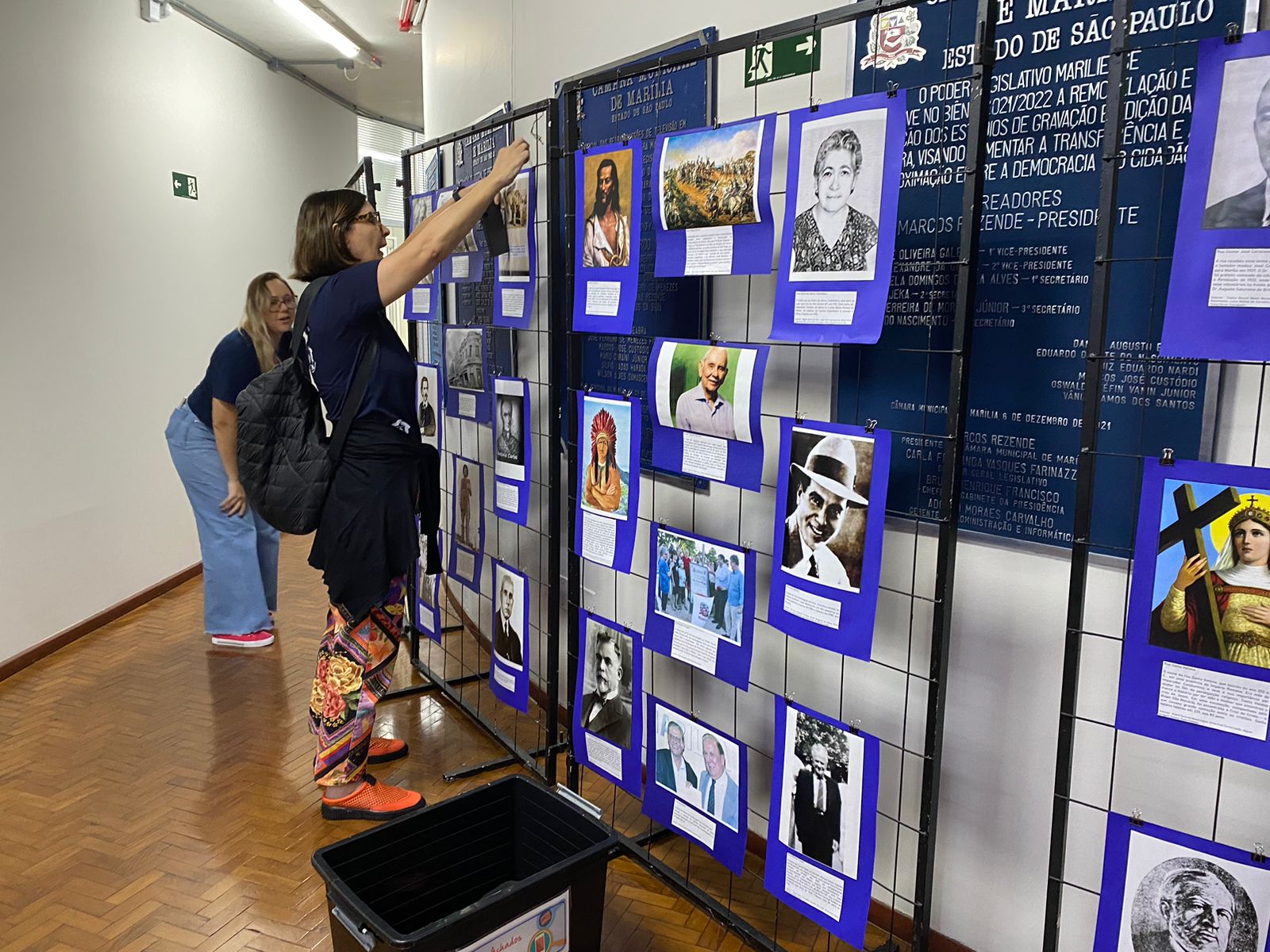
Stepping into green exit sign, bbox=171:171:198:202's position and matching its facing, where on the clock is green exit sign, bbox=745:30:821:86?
green exit sign, bbox=745:30:821:86 is roughly at 1 o'clock from green exit sign, bbox=171:171:198:202.

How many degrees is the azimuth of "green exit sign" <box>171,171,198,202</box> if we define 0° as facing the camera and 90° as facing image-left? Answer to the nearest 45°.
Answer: approximately 315°

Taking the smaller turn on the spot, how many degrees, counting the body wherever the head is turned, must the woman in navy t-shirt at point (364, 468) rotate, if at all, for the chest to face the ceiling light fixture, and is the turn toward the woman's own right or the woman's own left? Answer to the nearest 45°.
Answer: approximately 90° to the woman's own left

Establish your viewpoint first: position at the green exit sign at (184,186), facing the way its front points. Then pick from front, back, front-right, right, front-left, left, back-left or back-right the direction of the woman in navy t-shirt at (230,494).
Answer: front-right

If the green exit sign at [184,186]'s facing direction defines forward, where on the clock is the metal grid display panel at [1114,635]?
The metal grid display panel is roughly at 1 o'clock from the green exit sign.

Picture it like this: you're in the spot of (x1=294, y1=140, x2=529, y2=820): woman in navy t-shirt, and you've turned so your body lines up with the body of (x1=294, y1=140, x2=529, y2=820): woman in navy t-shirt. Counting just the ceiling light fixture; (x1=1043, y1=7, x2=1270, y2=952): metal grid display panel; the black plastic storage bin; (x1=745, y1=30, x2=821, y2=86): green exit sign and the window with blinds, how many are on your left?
2

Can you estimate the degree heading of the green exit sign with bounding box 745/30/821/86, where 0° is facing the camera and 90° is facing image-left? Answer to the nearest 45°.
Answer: approximately 45°

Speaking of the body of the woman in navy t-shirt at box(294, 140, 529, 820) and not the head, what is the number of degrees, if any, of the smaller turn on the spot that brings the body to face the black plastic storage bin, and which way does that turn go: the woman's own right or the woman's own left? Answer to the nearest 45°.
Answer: approximately 90° to the woman's own right

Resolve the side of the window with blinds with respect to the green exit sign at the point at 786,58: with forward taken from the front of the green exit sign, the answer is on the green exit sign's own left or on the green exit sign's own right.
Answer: on the green exit sign's own right

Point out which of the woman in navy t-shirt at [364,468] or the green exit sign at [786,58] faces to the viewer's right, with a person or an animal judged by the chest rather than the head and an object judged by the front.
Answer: the woman in navy t-shirt

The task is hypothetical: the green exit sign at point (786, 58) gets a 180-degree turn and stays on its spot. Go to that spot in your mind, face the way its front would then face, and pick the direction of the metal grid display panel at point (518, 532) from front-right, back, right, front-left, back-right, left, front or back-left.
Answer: left

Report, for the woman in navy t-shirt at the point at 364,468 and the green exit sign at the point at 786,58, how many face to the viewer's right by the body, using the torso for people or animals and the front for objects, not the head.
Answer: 1

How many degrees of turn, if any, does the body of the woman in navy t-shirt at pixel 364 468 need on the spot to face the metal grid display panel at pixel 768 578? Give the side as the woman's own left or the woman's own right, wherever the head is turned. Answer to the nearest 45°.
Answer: approximately 45° to the woman's own right

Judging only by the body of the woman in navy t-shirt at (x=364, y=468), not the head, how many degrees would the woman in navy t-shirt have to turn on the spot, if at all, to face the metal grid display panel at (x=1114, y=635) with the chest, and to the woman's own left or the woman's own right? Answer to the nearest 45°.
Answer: approximately 45° to the woman's own right

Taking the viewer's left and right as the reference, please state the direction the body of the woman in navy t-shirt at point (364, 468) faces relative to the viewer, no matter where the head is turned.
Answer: facing to the right of the viewer
